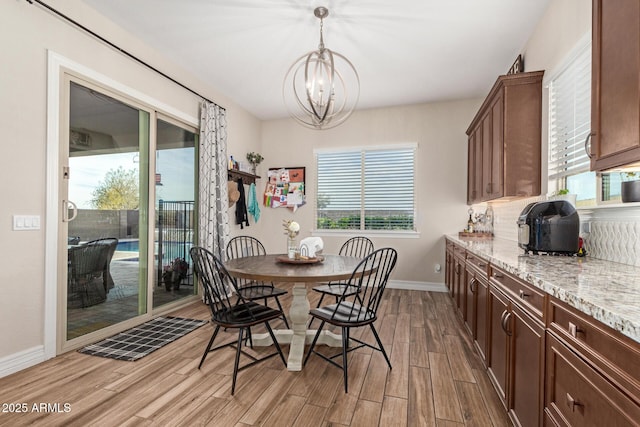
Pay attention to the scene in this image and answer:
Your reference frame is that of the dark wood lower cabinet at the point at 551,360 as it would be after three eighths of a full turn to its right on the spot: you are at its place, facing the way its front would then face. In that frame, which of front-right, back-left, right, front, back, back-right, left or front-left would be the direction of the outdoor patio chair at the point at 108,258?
left

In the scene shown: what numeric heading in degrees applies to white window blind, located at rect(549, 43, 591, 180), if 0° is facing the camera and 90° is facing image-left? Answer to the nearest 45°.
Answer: approximately 45°

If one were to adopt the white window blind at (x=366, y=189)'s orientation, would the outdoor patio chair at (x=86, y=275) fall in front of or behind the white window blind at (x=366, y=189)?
in front

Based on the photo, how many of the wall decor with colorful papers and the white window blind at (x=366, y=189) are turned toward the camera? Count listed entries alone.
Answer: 2

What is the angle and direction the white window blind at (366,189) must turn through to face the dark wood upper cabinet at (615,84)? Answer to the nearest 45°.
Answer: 0° — it already faces it

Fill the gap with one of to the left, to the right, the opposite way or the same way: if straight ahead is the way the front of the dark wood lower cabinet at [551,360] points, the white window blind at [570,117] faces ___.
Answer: the same way

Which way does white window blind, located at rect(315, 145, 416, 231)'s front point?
toward the camera

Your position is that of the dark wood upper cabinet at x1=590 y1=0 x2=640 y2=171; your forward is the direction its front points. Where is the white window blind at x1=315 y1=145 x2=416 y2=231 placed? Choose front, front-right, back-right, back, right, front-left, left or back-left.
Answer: right

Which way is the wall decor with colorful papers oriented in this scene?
toward the camera

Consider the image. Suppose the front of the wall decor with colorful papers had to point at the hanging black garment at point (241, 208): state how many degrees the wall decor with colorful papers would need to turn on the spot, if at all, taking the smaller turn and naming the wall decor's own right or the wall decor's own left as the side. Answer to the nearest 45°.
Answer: approximately 45° to the wall decor's own right

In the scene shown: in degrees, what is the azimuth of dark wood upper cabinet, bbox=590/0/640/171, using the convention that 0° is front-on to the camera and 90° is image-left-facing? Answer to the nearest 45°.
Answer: approximately 45°

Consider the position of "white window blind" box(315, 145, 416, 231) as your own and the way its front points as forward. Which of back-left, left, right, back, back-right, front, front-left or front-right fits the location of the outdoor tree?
back-right

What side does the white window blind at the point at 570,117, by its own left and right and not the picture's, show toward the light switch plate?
front

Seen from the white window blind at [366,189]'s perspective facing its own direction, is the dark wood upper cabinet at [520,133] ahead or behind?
ahead

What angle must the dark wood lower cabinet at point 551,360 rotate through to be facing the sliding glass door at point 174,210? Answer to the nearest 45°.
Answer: approximately 45° to its right

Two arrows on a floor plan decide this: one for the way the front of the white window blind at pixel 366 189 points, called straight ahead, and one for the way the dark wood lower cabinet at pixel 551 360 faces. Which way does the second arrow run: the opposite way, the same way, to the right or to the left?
to the right
